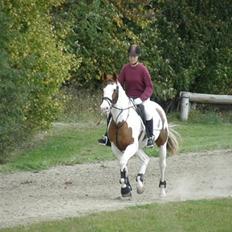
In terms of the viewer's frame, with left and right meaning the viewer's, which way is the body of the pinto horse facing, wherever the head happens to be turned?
facing the viewer and to the left of the viewer

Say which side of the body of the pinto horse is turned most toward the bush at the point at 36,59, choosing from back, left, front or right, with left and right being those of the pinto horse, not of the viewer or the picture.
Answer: right
